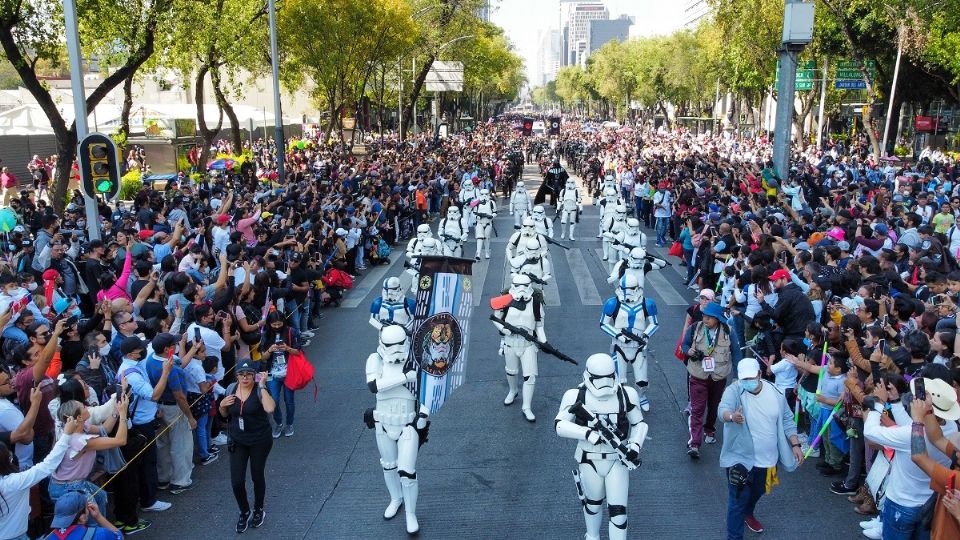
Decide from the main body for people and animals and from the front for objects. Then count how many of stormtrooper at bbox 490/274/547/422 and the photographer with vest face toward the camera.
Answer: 2

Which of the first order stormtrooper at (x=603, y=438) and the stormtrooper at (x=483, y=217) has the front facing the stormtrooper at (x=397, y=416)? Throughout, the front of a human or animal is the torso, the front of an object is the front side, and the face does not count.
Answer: the stormtrooper at (x=483, y=217)

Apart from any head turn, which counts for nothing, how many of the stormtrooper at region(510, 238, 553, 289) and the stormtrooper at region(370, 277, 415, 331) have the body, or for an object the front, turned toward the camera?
2

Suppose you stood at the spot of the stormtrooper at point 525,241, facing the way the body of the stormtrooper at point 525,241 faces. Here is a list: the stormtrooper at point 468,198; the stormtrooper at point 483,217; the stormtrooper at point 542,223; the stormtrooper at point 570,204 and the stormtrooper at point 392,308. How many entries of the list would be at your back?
4

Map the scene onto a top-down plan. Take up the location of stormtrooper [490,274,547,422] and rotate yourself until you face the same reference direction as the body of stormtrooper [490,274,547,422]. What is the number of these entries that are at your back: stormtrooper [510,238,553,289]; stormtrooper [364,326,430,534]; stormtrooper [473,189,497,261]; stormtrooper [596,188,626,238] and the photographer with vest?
3

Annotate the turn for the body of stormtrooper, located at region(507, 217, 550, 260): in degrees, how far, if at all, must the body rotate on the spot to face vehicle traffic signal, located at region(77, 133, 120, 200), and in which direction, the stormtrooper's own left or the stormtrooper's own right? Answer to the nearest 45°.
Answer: approximately 90° to the stormtrooper's own right

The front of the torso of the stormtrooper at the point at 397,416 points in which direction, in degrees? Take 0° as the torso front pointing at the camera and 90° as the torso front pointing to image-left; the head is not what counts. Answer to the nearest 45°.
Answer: approximately 0°

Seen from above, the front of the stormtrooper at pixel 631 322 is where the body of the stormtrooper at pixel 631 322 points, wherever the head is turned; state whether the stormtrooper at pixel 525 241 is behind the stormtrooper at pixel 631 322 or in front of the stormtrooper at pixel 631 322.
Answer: behind
